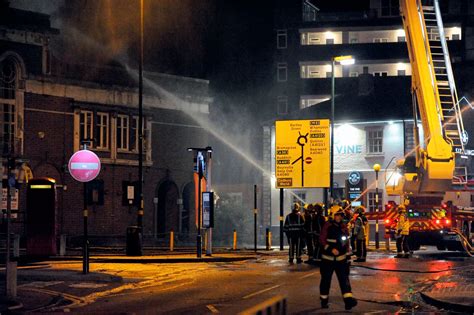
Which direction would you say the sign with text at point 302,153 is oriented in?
toward the camera

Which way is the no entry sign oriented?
toward the camera

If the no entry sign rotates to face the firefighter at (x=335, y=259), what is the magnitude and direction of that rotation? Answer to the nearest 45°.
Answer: approximately 45° to its left

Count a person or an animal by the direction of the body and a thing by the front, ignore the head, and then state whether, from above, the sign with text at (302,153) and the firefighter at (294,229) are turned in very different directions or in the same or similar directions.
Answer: very different directions

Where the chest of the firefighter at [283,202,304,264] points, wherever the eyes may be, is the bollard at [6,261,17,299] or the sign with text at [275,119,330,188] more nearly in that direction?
the sign with text

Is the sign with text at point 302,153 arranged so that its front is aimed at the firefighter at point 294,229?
yes

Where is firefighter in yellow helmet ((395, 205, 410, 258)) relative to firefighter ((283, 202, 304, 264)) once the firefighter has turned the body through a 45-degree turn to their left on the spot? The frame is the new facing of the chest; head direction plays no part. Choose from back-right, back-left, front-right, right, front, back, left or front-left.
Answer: right

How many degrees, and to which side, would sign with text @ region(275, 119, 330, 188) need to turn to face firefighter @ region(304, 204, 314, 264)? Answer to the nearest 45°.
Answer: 0° — it already faces them

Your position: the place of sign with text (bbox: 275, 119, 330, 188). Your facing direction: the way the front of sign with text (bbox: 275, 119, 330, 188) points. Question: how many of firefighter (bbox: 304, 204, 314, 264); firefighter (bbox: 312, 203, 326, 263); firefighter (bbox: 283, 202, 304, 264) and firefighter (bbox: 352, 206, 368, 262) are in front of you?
4

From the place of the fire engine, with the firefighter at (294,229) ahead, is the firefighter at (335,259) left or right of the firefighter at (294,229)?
left

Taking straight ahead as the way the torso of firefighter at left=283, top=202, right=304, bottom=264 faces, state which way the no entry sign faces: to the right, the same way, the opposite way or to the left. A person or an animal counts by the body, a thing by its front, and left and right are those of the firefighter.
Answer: the opposite way
